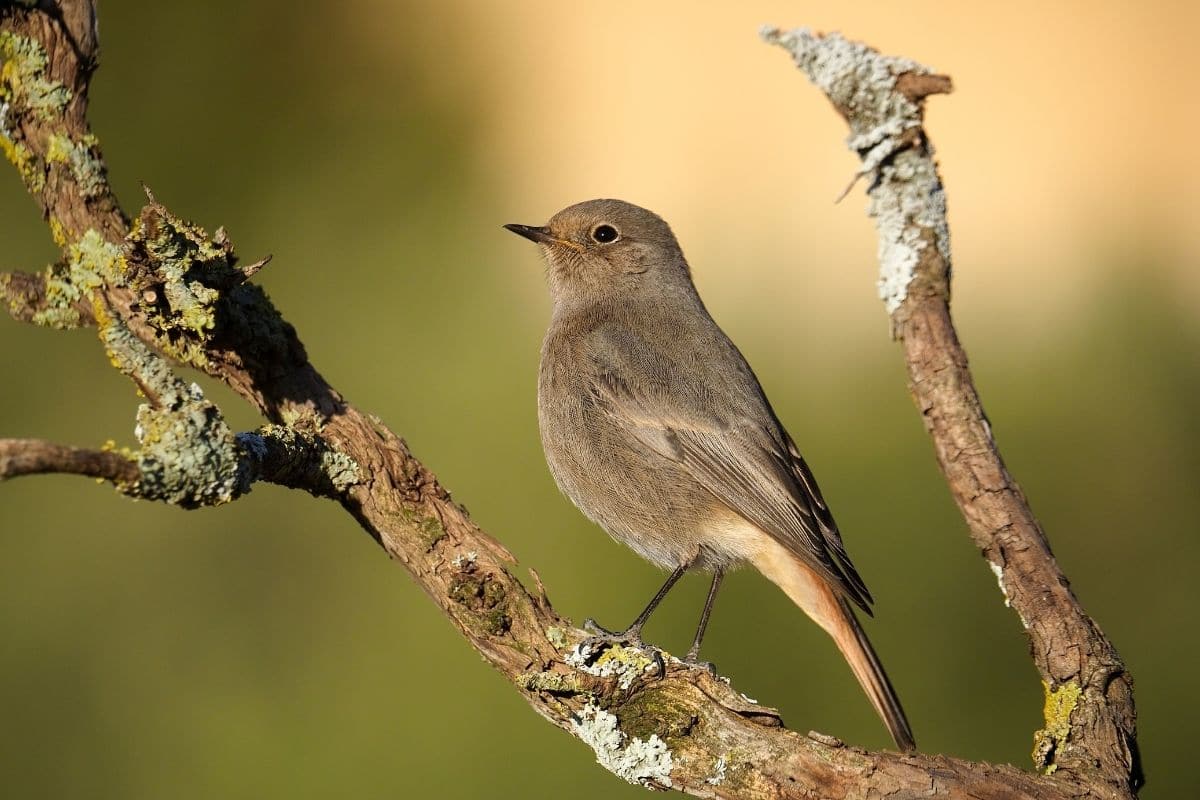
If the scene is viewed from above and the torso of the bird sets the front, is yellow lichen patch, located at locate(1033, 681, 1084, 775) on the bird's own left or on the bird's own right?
on the bird's own left

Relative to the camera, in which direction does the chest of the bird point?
to the viewer's left

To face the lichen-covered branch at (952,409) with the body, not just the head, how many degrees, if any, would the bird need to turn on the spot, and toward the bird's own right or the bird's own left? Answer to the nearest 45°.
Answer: approximately 135° to the bird's own left
